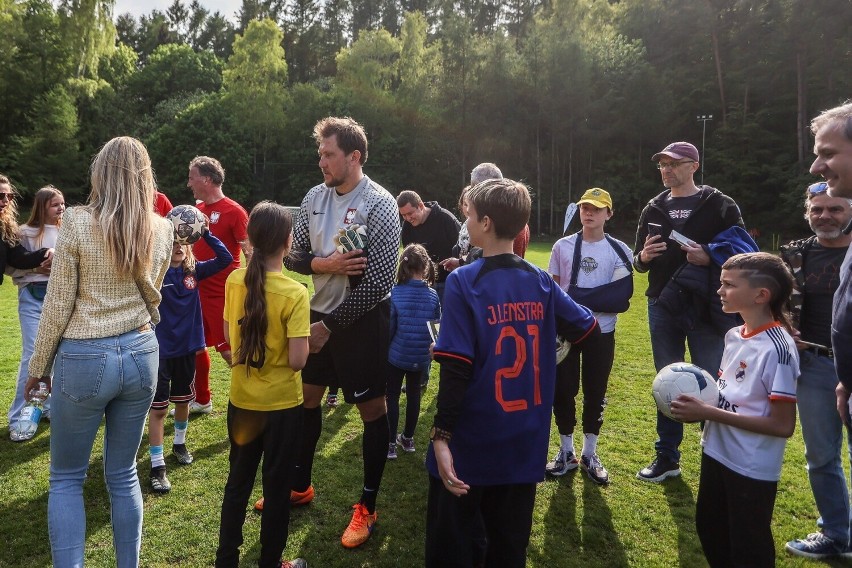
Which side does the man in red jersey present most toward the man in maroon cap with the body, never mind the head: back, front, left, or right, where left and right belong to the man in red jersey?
left

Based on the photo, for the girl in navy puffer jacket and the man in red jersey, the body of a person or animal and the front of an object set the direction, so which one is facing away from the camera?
the girl in navy puffer jacket

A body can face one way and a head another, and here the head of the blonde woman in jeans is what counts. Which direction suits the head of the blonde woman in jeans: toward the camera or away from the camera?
away from the camera

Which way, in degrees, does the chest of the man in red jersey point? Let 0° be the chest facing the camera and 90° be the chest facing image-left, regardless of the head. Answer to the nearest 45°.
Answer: approximately 45°

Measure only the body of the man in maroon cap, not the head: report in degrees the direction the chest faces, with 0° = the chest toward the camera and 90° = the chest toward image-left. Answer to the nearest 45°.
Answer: approximately 45°

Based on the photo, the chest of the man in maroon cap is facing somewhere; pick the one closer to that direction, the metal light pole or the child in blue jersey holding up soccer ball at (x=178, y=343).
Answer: the child in blue jersey holding up soccer ball

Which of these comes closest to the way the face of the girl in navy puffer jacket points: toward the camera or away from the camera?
away from the camera

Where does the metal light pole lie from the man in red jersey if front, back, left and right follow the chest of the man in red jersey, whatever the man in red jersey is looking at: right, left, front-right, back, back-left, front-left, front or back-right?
back

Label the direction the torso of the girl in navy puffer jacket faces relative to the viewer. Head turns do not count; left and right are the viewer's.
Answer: facing away from the viewer

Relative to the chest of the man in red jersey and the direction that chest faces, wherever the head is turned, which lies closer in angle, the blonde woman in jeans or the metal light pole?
the blonde woman in jeans

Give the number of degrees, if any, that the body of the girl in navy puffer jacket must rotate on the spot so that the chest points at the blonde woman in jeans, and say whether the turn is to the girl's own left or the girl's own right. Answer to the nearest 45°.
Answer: approximately 135° to the girl's own left
